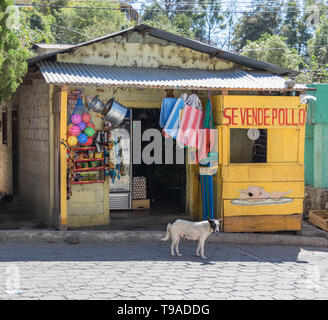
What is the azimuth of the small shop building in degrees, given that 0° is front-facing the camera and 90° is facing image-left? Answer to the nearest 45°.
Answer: approximately 0°

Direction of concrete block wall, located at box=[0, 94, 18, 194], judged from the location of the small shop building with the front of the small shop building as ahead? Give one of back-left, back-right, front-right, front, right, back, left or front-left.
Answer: back-right
